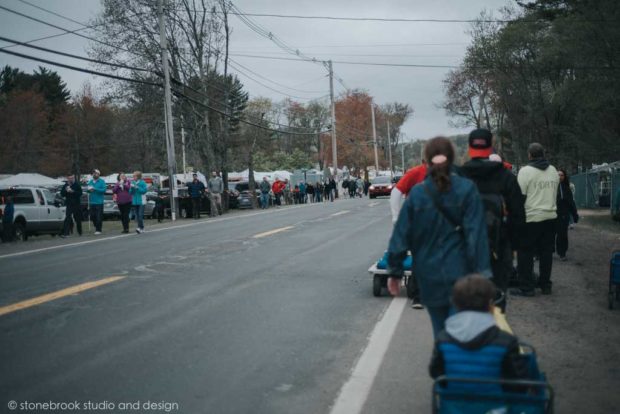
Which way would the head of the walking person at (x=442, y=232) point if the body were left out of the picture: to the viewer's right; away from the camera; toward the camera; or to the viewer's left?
away from the camera

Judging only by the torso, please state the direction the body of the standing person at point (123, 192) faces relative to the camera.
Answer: toward the camera

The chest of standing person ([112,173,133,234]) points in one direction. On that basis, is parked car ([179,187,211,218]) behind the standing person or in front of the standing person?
behind

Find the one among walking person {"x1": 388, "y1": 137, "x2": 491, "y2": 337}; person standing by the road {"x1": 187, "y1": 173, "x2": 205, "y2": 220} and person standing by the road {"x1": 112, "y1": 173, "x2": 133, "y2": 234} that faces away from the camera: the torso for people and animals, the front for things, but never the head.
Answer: walking person {"x1": 388, "y1": 137, "x2": 491, "y2": 337}

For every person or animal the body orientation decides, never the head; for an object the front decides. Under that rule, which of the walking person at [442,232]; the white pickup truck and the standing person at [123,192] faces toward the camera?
the standing person at [123,192]

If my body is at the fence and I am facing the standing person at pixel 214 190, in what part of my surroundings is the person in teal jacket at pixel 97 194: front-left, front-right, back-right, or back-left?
front-left

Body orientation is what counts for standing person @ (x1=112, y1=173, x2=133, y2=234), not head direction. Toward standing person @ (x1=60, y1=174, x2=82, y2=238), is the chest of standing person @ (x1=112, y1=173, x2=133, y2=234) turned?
no

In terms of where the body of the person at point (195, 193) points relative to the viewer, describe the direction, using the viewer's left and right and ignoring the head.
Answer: facing the viewer

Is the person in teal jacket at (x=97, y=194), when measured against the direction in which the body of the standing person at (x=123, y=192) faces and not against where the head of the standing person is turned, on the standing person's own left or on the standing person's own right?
on the standing person's own right

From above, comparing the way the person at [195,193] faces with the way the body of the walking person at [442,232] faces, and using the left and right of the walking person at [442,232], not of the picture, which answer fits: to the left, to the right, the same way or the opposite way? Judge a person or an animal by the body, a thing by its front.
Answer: the opposite way

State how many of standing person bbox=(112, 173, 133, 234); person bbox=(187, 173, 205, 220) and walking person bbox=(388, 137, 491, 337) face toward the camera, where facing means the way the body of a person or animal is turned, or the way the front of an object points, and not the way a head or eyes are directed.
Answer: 2

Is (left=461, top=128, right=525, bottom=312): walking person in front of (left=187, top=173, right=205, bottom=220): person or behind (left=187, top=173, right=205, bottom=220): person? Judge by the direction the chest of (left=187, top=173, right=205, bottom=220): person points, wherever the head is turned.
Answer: in front

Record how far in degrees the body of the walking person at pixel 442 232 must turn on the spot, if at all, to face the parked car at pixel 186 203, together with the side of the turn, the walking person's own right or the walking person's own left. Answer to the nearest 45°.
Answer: approximately 45° to the walking person's own left

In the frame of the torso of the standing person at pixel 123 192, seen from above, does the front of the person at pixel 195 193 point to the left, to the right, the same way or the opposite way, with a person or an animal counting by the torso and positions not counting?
the same way

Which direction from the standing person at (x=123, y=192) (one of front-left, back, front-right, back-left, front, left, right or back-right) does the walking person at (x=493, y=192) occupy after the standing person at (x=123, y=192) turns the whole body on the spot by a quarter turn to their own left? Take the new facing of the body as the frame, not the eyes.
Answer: right

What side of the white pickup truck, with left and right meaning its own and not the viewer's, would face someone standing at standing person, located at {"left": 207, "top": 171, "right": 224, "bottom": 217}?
front
